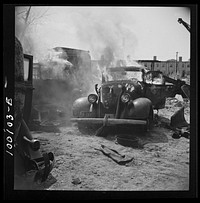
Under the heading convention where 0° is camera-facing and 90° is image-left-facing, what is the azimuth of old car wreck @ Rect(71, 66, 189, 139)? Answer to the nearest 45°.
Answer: approximately 45°
